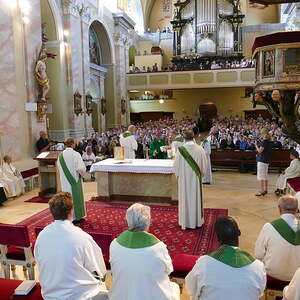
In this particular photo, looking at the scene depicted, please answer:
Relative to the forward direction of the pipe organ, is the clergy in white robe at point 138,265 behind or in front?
in front

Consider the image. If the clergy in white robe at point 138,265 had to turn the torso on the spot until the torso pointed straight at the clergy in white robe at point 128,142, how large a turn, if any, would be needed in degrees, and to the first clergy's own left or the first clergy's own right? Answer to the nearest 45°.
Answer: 0° — they already face them

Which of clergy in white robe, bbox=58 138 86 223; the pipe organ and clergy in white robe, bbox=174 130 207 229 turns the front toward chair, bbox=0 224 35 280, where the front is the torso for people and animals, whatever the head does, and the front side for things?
the pipe organ

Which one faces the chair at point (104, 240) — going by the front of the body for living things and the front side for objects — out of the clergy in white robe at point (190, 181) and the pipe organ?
the pipe organ

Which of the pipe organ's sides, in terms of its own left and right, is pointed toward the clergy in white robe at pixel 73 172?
front

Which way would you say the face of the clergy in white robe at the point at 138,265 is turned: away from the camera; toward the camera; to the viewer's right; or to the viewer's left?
away from the camera

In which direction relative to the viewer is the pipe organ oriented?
toward the camera

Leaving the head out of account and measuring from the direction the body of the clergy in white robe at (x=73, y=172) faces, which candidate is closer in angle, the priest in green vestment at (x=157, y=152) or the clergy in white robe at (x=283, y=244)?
the priest in green vestment

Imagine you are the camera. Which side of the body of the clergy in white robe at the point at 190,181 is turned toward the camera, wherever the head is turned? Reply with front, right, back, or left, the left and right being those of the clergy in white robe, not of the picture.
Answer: back

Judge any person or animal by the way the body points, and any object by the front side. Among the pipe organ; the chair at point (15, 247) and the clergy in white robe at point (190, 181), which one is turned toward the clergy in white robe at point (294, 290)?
the pipe organ

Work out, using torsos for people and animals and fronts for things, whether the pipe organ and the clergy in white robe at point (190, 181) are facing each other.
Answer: yes

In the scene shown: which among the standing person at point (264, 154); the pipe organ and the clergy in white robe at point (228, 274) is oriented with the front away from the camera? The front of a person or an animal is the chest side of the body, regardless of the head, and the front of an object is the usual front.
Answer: the clergy in white robe

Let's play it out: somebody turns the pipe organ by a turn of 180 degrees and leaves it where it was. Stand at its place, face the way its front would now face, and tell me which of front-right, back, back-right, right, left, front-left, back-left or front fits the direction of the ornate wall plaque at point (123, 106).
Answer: back-left

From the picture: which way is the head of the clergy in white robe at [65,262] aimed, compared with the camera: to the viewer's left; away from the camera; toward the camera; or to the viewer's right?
away from the camera

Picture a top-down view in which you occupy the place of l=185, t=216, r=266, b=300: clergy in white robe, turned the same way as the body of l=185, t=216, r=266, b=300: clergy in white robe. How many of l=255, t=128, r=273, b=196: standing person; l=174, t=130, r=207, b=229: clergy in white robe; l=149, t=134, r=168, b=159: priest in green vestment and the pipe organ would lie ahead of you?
4

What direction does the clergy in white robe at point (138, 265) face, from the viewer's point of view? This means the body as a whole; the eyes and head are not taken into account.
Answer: away from the camera
